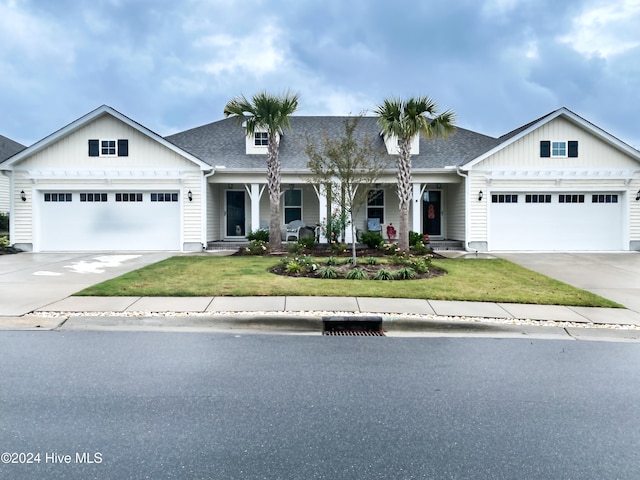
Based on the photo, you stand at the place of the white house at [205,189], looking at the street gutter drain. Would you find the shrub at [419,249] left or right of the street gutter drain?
left

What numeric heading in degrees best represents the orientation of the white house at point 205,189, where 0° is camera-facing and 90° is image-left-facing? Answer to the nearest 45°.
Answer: approximately 0°

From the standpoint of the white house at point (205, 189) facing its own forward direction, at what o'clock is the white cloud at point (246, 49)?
The white cloud is roughly at 6 o'clock from the white house.
